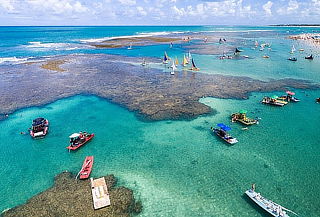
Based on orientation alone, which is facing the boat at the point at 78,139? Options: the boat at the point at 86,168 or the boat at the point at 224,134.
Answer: the boat at the point at 86,168

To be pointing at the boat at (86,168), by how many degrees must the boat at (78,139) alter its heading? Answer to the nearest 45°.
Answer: approximately 135° to its right

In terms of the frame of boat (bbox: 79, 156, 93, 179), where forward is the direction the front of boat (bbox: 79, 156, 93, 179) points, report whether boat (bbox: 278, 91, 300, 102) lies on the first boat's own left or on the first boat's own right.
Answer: on the first boat's own right

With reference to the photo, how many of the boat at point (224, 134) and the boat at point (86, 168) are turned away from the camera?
1

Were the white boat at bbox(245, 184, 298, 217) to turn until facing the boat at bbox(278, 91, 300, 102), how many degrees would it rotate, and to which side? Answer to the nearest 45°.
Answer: approximately 45° to its right

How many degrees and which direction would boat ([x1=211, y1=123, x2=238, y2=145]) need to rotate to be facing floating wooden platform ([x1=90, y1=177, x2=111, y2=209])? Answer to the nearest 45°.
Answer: approximately 90° to its right

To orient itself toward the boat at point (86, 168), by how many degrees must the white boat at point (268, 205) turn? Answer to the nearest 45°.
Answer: approximately 45° to its left

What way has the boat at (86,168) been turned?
away from the camera

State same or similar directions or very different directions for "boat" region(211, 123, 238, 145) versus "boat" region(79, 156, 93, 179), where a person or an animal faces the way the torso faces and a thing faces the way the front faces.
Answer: very different directions

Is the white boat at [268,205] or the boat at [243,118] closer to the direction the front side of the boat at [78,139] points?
the boat
